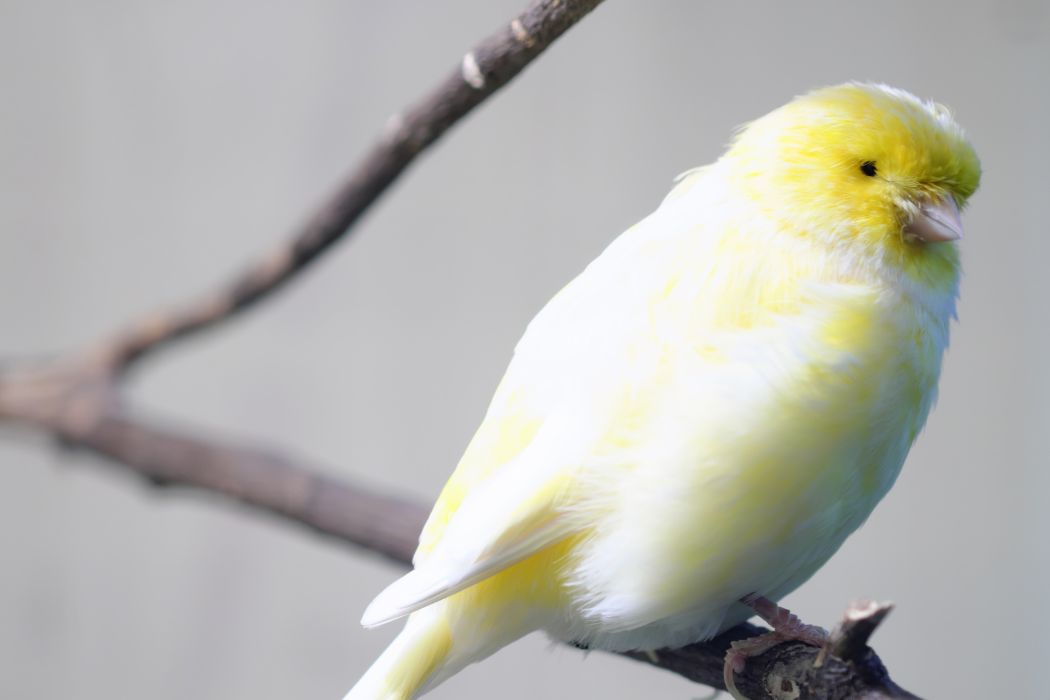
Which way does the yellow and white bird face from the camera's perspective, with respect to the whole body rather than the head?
to the viewer's right
